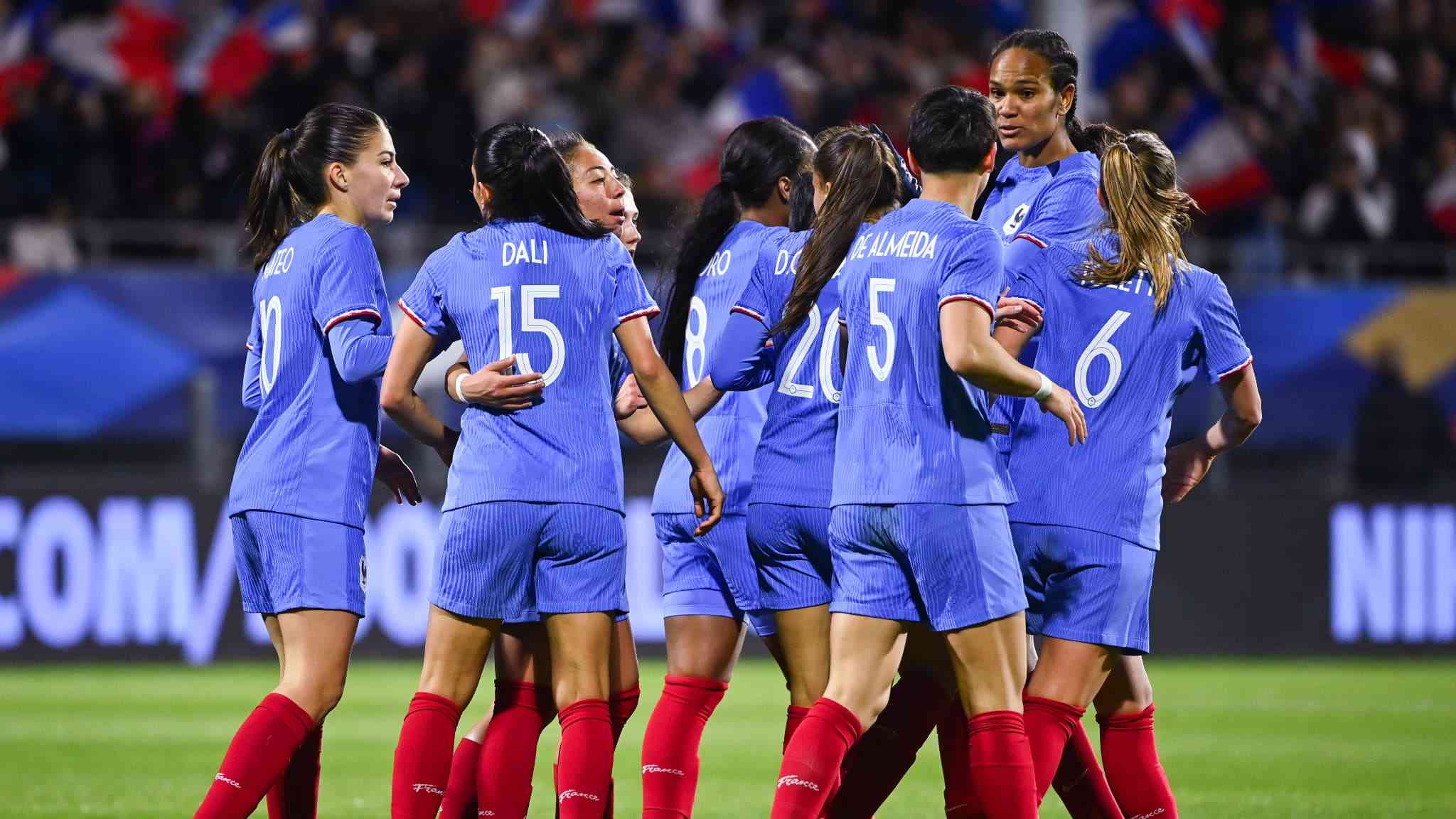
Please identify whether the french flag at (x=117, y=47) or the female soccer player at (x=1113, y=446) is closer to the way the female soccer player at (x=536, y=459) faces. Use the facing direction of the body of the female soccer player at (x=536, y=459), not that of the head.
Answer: the french flag

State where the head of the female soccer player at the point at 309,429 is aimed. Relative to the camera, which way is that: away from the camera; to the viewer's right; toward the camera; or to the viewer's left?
to the viewer's right

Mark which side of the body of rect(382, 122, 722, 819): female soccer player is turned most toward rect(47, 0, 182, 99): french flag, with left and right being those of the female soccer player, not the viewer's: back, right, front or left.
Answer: front

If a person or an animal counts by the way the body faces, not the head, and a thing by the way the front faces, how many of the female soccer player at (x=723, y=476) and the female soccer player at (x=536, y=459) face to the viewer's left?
0

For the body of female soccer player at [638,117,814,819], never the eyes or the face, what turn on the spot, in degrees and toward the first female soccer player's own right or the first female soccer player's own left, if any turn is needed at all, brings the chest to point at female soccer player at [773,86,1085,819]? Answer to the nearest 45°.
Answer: approximately 90° to the first female soccer player's own right

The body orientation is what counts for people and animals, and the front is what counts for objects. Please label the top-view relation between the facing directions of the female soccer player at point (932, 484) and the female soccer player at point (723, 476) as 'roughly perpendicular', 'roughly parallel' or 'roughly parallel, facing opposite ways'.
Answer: roughly parallel

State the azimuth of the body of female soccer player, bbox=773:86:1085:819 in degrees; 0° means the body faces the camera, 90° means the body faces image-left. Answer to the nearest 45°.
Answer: approximately 225°

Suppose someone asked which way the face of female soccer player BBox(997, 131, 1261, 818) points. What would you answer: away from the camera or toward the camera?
away from the camera

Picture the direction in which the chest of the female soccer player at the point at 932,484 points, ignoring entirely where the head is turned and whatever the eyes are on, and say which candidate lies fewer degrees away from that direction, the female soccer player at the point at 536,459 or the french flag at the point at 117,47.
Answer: the french flag

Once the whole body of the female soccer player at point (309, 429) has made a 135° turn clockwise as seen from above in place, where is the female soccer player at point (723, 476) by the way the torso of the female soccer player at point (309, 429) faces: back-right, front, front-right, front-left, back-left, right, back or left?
left

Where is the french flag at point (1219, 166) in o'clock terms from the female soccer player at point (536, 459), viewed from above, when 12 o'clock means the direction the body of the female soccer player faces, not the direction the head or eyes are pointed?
The french flag is roughly at 1 o'clock from the female soccer player.

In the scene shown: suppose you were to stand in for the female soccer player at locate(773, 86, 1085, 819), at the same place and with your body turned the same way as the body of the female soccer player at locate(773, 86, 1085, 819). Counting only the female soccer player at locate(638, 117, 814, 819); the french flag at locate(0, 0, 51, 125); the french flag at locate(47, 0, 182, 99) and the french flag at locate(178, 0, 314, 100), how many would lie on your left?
4

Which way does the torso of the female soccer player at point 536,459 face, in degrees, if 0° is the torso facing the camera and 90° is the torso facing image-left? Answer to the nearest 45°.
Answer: approximately 180°

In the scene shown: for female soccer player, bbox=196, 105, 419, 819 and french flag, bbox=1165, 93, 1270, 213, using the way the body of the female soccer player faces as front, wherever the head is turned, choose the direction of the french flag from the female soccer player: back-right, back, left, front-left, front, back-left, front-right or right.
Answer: front
